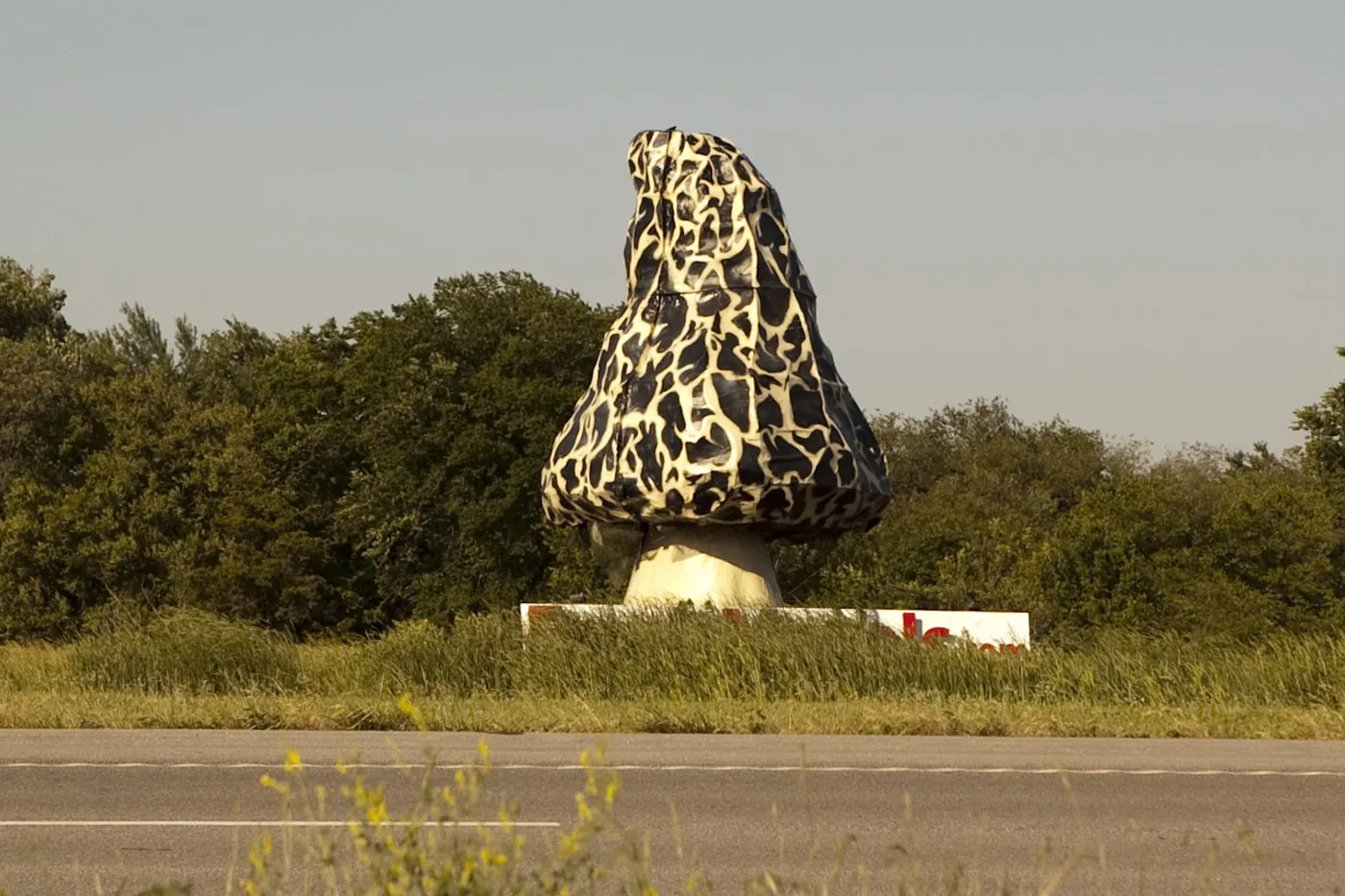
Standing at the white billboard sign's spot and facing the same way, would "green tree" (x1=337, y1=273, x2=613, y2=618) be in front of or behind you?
behind

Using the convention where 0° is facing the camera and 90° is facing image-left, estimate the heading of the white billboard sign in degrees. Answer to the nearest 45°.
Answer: approximately 0°
